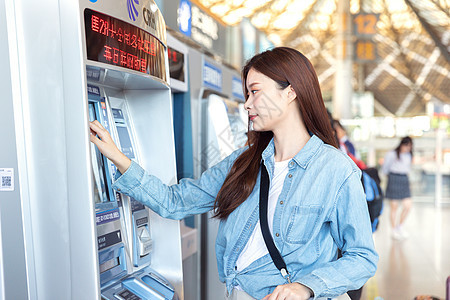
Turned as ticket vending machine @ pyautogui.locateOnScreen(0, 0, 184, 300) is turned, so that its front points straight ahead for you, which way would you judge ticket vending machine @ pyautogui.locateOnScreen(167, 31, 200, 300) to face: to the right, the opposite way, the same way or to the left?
the same way

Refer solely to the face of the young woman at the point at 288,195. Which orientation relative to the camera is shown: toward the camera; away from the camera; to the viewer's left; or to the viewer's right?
to the viewer's left

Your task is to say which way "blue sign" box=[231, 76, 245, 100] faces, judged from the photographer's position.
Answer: facing the viewer and to the right of the viewer

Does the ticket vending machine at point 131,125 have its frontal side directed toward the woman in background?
no

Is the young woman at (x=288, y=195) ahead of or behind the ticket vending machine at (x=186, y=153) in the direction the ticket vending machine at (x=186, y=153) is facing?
ahead

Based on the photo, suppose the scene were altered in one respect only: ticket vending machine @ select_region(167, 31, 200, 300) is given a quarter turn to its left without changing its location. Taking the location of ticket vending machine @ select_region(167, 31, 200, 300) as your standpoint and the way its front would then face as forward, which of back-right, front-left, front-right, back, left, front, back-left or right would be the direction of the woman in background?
front

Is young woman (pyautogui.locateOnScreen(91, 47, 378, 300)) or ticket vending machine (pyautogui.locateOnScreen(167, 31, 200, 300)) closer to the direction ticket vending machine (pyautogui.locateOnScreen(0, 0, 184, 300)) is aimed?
the young woman

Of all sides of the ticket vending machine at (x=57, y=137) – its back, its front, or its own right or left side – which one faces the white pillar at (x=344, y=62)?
left

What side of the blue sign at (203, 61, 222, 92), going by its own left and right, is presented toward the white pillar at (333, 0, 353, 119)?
left

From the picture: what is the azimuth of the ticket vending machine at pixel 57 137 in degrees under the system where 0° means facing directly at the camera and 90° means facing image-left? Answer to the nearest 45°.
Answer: approximately 315°

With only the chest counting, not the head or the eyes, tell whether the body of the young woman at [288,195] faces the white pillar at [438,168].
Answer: no

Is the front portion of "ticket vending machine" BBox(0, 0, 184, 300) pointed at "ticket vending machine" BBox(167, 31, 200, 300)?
no

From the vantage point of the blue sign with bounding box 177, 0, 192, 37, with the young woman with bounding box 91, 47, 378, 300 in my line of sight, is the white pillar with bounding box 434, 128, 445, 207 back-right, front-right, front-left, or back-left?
back-left
